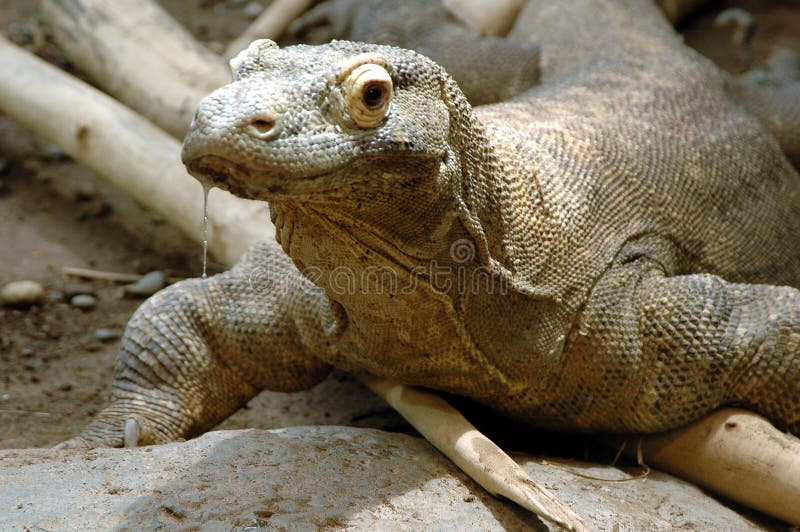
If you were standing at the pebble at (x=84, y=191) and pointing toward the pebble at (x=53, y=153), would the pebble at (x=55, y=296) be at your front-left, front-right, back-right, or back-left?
back-left

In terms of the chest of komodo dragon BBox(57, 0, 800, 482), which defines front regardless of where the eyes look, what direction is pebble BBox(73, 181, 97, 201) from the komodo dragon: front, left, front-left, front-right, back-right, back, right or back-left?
right

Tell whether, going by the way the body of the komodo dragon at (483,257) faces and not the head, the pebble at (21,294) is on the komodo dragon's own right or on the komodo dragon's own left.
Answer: on the komodo dragon's own right

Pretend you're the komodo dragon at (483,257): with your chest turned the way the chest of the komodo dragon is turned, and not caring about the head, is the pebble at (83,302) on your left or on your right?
on your right

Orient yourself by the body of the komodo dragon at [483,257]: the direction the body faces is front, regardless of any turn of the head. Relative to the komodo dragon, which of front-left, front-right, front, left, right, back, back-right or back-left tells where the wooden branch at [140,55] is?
right

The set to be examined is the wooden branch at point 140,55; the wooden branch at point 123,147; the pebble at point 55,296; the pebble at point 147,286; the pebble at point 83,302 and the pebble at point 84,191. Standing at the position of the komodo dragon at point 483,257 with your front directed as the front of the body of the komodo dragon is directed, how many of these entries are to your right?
6

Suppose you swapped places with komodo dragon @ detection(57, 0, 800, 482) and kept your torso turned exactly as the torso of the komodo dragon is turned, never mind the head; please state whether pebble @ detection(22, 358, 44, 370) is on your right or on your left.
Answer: on your right

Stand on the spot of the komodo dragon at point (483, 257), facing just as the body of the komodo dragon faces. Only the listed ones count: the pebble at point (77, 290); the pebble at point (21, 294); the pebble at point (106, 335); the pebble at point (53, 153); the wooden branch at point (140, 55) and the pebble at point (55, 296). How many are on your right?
6

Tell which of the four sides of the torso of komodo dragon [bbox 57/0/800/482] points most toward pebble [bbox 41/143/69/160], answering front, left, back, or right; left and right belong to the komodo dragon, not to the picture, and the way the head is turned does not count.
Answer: right

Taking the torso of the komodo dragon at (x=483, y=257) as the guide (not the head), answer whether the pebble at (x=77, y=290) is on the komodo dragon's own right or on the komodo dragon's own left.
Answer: on the komodo dragon's own right

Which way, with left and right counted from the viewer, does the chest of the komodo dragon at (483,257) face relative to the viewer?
facing the viewer and to the left of the viewer
